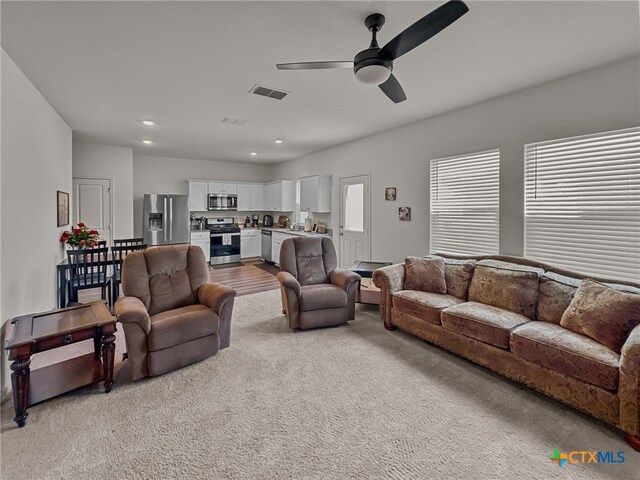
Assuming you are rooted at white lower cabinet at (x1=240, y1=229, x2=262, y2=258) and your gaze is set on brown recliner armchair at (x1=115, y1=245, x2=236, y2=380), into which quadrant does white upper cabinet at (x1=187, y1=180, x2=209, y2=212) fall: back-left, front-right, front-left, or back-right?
front-right

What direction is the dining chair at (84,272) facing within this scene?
away from the camera

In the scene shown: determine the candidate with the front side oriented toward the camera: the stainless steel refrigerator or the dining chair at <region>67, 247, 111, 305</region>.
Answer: the stainless steel refrigerator

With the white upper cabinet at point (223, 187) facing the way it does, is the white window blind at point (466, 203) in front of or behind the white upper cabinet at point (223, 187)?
in front

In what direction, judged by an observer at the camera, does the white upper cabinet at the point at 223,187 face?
facing the viewer

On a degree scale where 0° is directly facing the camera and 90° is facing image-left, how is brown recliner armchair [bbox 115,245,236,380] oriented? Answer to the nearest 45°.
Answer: approximately 315°

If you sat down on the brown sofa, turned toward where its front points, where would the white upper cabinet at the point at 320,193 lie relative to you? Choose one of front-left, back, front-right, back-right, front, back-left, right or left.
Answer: right

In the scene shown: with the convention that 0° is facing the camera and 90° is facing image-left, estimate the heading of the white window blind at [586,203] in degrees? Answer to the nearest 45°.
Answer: approximately 45°

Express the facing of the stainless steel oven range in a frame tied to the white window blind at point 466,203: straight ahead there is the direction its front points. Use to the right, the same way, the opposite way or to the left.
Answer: to the left

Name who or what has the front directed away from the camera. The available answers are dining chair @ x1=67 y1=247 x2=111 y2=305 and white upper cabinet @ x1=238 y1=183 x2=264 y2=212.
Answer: the dining chair

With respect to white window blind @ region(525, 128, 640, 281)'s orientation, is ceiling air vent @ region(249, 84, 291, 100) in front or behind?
in front

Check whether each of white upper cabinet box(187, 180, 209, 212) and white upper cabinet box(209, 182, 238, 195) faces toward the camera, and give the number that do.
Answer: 2

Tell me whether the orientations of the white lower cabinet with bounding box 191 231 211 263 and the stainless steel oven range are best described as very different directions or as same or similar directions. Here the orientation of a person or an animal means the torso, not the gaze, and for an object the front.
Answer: same or similar directions

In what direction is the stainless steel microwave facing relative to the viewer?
toward the camera
